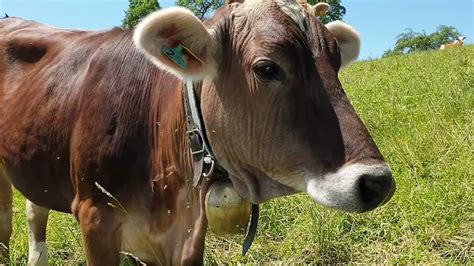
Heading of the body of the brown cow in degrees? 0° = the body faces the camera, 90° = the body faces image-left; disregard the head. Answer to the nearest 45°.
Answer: approximately 315°
